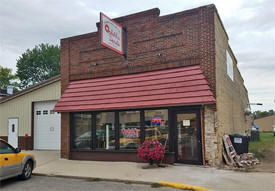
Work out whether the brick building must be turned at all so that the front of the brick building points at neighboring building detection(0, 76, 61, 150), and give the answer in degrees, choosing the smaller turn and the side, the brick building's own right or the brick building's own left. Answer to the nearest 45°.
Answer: approximately 90° to the brick building's own right

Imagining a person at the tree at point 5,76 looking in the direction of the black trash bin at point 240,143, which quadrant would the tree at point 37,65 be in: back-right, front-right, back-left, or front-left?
front-left

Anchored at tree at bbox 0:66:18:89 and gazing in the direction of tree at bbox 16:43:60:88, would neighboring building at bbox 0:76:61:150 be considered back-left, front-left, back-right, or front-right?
front-right

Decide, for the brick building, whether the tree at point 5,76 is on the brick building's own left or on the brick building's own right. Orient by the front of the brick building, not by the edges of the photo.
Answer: on the brick building's own right

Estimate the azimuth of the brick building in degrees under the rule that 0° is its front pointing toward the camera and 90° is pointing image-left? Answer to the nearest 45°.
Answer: approximately 45°

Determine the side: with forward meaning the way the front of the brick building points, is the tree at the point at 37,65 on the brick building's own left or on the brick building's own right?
on the brick building's own right
